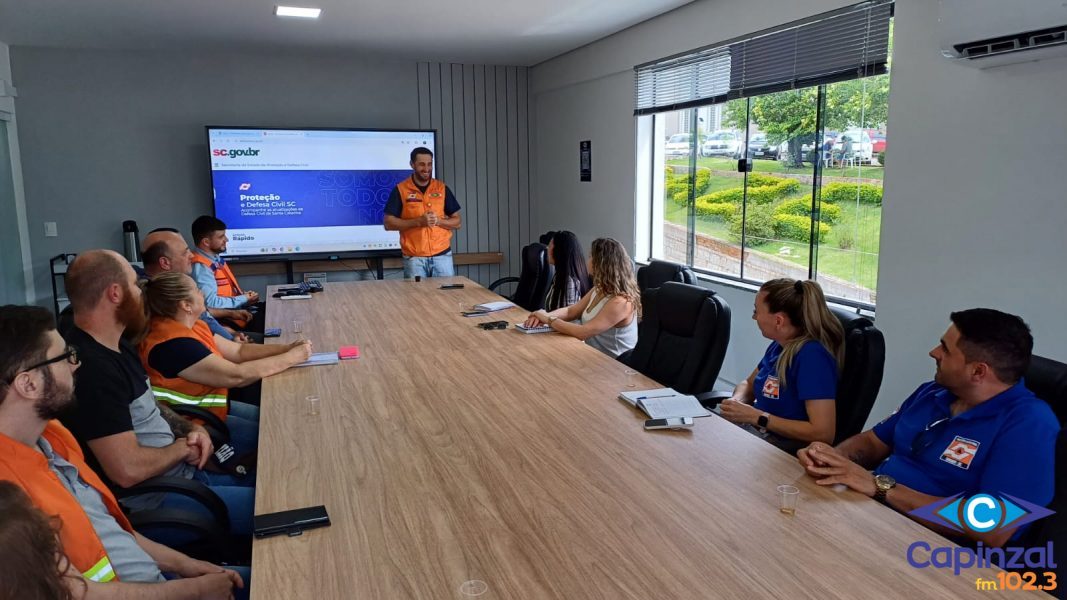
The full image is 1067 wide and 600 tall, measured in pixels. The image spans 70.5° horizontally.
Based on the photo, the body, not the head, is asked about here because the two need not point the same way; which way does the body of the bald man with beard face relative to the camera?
to the viewer's right

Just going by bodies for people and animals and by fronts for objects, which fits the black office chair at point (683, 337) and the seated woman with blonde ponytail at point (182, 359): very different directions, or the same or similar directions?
very different directions

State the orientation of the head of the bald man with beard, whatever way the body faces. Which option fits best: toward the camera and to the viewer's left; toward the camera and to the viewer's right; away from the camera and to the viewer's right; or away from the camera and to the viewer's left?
away from the camera and to the viewer's right

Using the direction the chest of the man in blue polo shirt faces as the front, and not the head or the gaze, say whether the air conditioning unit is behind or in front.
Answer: behind

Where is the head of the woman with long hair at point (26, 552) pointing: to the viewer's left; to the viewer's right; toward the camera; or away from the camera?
away from the camera

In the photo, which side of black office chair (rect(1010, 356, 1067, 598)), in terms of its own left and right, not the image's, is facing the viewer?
left

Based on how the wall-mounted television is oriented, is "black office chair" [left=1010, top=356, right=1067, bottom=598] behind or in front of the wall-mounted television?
in front

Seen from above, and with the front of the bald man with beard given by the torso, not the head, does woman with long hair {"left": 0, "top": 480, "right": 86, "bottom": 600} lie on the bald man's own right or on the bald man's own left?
on the bald man's own right

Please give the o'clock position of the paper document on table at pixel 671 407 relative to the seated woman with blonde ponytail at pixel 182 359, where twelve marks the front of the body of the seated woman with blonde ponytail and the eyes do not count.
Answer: The paper document on table is roughly at 1 o'clock from the seated woman with blonde ponytail.

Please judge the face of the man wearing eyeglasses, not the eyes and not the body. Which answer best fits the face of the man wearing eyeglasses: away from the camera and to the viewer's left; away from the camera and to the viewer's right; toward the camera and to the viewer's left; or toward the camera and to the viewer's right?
away from the camera and to the viewer's right

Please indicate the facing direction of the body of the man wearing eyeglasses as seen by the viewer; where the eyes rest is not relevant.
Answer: to the viewer's right

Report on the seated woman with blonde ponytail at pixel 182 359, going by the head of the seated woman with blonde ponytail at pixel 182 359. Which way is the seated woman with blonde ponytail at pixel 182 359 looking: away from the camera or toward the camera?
away from the camera
